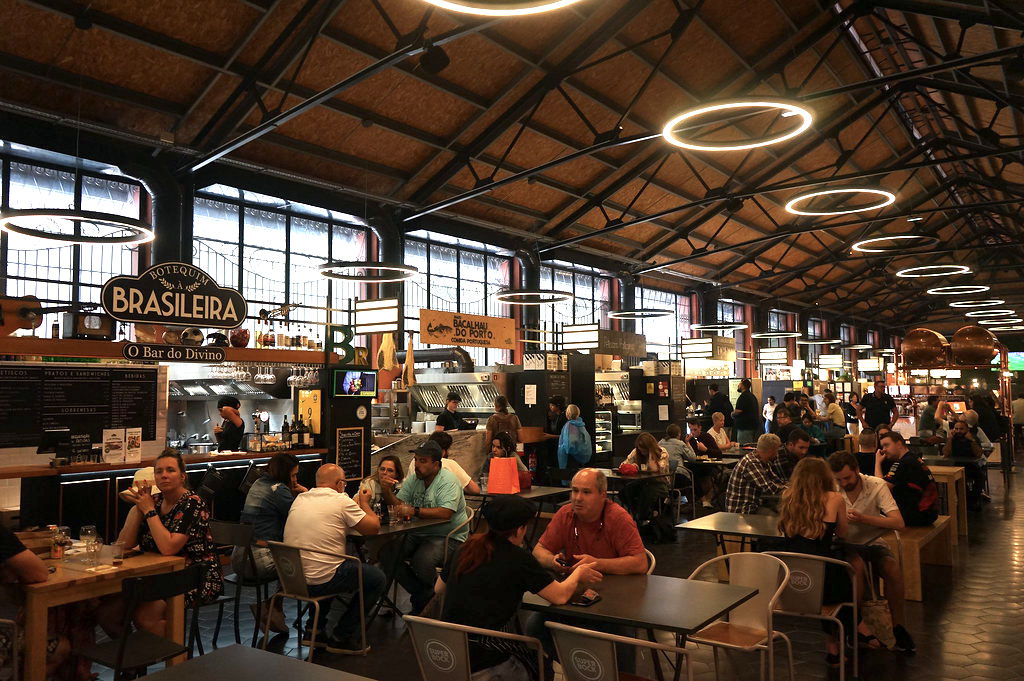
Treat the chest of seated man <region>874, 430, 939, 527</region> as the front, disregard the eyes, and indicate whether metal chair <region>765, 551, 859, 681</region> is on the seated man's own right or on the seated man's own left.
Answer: on the seated man's own left

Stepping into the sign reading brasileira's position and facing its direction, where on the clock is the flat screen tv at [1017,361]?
The flat screen tv is roughly at 10 o'clock from the sign reading brasileira.

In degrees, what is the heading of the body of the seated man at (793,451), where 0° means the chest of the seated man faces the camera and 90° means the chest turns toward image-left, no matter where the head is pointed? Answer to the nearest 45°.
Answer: approximately 315°

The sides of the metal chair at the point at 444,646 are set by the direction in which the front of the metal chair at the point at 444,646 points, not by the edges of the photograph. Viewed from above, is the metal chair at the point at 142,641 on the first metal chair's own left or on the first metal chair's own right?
on the first metal chair's own left

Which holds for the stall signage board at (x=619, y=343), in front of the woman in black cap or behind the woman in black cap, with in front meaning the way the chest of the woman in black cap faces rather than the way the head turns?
in front

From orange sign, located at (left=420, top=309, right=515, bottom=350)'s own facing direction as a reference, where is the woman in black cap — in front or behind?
in front

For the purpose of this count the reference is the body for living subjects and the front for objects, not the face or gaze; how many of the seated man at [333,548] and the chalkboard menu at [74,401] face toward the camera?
1

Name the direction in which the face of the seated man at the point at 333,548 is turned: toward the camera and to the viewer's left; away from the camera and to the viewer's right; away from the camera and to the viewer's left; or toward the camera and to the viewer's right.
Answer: away from the camera and to the viewer's right

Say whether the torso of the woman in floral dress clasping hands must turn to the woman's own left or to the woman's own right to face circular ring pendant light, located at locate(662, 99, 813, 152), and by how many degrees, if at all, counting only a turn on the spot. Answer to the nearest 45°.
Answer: approximately 135° to the woman's own left

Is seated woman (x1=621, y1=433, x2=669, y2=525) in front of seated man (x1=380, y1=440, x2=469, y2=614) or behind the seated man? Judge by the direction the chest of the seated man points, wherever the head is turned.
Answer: behind

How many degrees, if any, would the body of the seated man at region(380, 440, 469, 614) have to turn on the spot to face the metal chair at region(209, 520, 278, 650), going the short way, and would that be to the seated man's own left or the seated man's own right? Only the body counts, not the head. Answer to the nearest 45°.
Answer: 0° — they already face it

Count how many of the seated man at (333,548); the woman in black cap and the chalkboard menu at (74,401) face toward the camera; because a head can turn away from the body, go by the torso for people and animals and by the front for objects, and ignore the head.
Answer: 1

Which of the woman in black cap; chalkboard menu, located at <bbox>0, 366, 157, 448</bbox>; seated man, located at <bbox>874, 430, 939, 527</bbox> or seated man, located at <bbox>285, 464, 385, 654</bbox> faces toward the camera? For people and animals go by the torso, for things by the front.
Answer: the chalkboard menu

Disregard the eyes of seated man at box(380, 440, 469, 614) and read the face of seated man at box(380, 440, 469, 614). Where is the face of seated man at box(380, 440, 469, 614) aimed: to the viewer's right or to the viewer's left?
to the viewer's left

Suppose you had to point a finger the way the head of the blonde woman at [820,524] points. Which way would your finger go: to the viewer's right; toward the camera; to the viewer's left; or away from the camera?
away from the camera
